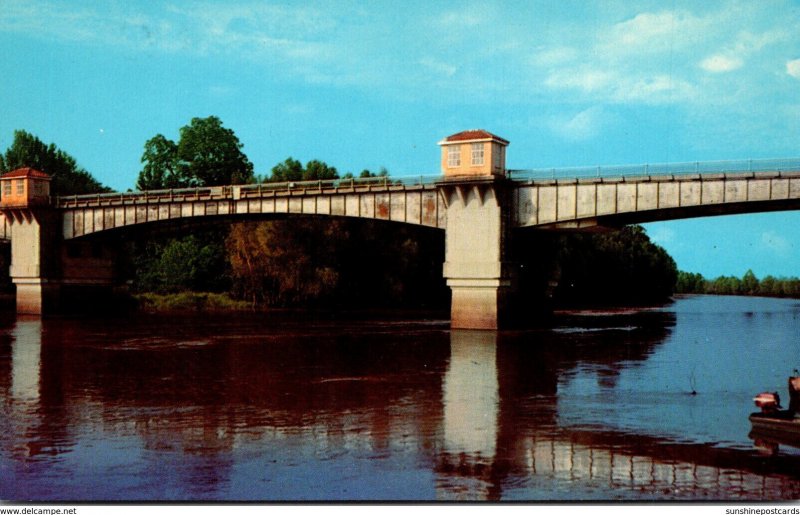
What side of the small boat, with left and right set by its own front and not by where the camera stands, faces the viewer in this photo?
right
